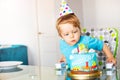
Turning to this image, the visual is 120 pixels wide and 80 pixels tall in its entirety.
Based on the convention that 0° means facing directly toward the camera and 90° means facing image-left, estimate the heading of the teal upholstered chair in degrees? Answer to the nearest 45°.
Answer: approximately 0°
